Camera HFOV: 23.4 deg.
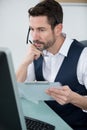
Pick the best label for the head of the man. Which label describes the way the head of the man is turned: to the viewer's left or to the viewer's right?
to the viewer's left

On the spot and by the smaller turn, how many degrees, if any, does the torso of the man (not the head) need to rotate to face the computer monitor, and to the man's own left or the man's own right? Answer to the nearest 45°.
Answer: approximately 45° to the man's own left
